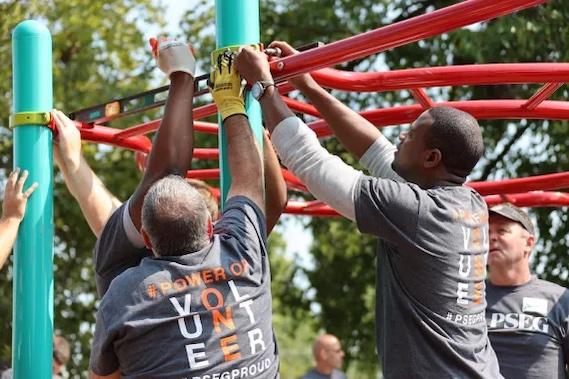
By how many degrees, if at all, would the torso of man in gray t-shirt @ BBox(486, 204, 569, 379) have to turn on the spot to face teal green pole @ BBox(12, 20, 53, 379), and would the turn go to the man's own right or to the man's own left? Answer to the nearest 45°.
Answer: approximately 90° to the man's own right

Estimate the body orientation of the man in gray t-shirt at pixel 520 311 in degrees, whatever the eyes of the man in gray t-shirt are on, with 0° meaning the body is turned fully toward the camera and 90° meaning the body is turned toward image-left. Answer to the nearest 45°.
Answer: approximately 45°

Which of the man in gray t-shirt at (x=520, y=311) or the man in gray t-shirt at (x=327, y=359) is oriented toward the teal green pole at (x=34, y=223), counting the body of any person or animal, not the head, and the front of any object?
the man in gray t-shirt at (x=520, y=311)

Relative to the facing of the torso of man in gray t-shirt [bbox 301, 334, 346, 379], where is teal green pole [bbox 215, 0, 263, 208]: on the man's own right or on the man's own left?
on the man's own right

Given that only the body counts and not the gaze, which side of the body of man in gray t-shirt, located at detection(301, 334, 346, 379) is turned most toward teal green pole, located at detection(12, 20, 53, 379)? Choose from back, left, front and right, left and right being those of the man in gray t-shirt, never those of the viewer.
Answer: right

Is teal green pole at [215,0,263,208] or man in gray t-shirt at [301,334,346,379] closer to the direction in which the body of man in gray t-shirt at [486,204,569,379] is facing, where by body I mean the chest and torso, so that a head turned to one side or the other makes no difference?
the teal green pole

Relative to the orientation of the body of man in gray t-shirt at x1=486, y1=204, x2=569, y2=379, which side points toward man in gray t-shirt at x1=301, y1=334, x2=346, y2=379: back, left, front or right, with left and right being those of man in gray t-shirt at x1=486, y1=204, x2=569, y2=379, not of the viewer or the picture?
back
